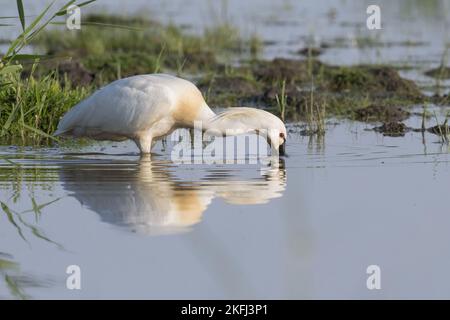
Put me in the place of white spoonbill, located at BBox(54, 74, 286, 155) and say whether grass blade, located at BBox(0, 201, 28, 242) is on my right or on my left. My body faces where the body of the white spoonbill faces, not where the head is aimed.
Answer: on my right

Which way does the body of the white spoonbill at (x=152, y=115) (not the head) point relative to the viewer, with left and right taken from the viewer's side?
facing to the right of the viewer
